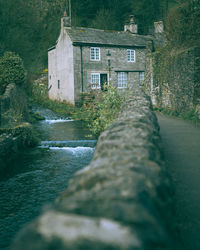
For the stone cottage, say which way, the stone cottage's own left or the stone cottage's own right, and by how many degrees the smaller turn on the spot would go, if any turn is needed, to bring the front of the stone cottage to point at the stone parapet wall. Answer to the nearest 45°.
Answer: approximately 45° to the stone cottage's own right

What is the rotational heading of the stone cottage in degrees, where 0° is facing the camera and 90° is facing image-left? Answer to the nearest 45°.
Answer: approximately 315°
